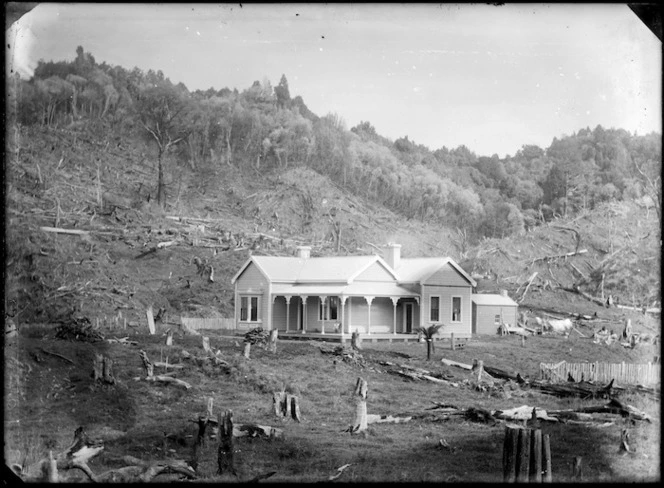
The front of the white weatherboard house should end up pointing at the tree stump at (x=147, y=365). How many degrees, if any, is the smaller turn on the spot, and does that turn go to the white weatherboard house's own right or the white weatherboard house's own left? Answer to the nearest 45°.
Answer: approximately 90° to the white weatherboard house's own right

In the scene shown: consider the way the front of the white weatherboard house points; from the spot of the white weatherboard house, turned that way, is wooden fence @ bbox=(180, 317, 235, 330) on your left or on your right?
on your right

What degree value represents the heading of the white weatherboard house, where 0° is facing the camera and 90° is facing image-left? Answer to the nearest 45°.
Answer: approximately 0°

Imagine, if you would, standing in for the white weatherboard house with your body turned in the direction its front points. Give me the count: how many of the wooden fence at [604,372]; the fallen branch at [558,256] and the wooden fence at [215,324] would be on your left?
2

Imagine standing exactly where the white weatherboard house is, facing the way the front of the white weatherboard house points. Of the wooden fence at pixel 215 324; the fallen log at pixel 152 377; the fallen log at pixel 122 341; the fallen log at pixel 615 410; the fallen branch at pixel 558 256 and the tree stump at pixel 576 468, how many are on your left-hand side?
3

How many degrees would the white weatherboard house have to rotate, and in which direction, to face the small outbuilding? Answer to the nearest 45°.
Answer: approximately 90° to its left

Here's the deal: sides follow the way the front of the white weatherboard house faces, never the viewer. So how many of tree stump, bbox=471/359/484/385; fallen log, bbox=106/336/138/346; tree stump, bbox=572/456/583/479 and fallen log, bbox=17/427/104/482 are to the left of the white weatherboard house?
2

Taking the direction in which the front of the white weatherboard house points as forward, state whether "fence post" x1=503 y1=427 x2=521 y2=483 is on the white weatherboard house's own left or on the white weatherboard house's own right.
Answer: on the white weatherboard house's own left
